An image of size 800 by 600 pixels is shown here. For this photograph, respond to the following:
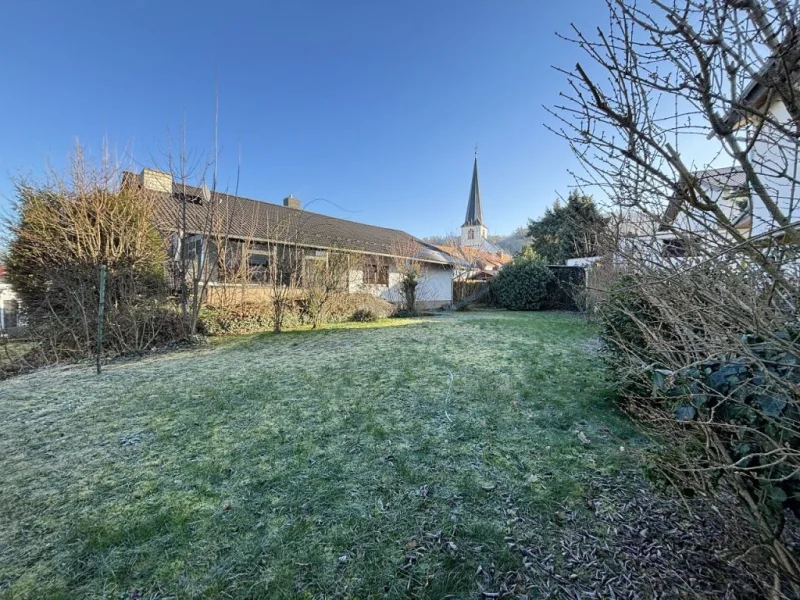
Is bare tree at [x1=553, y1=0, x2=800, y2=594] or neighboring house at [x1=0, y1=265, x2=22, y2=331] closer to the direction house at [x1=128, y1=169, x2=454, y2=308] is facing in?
the bare tree

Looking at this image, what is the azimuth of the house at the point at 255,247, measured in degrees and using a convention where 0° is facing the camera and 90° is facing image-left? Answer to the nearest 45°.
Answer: approximately 315°

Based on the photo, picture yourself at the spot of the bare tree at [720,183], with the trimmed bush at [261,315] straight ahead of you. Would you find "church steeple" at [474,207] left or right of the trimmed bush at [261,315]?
right

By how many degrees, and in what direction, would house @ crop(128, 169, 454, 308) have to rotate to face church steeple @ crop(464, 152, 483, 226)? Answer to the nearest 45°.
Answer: approximately 90° to its left

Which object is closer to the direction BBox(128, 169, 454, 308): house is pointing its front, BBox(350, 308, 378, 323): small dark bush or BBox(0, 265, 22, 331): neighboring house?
the small dark bush

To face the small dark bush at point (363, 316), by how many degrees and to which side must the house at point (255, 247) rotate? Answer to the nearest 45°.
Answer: approximately 45° to its left

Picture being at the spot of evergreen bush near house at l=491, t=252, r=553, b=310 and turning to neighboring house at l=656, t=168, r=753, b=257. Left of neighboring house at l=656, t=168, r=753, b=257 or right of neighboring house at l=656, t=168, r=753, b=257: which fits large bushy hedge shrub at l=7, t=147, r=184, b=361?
right

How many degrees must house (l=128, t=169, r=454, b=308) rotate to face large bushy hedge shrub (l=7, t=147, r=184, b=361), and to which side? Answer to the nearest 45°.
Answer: approximately 90° to its right
